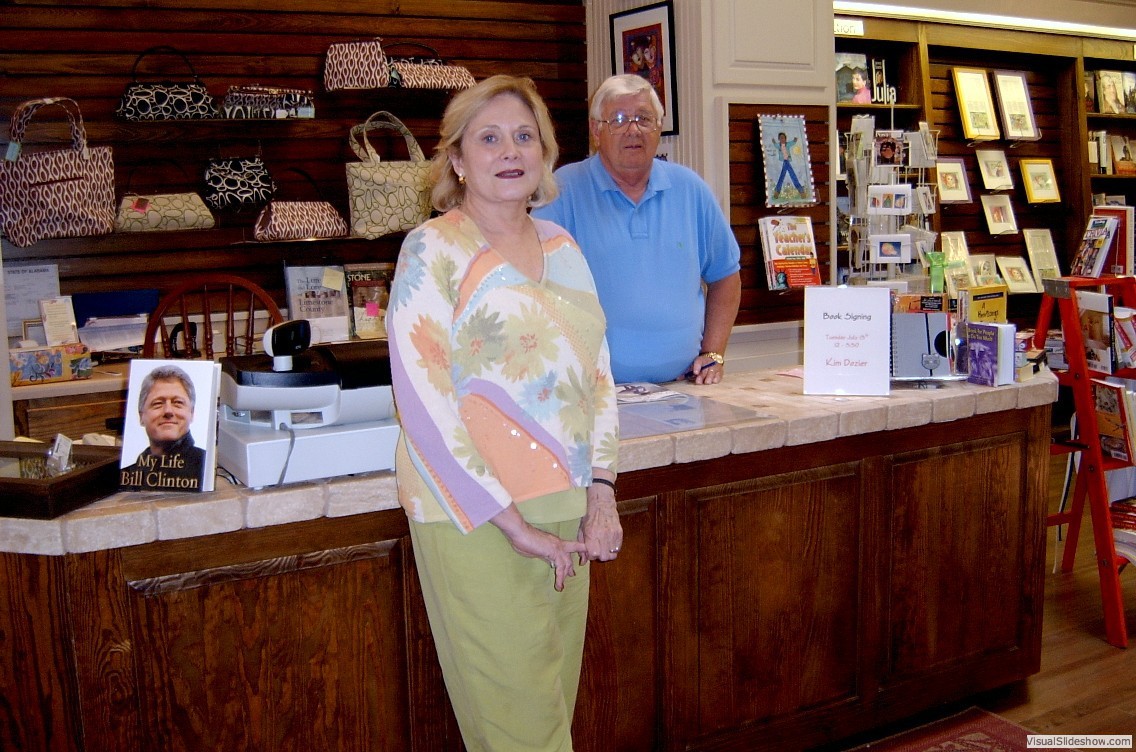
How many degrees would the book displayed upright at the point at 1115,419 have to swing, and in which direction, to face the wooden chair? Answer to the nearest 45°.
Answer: approximately 45° to its right

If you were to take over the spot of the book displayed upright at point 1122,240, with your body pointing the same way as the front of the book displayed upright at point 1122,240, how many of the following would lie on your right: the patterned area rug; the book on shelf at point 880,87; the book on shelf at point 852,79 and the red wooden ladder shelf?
2

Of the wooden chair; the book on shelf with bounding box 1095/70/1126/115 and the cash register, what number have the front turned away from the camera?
2

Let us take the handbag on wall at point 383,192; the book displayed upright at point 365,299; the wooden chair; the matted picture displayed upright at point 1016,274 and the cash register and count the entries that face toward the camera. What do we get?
3

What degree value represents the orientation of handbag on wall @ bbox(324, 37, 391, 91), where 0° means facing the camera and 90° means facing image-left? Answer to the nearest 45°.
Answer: approximately 0°

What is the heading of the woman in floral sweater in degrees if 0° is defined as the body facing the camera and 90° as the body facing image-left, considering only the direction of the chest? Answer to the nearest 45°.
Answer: approximately 315°

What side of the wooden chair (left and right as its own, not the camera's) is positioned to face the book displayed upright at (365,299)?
right

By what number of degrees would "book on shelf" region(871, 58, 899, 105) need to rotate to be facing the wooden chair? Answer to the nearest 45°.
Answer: approximately 45° to its right

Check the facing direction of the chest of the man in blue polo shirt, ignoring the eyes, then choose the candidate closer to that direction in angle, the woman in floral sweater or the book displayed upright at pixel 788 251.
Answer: the woman in floral sweater
